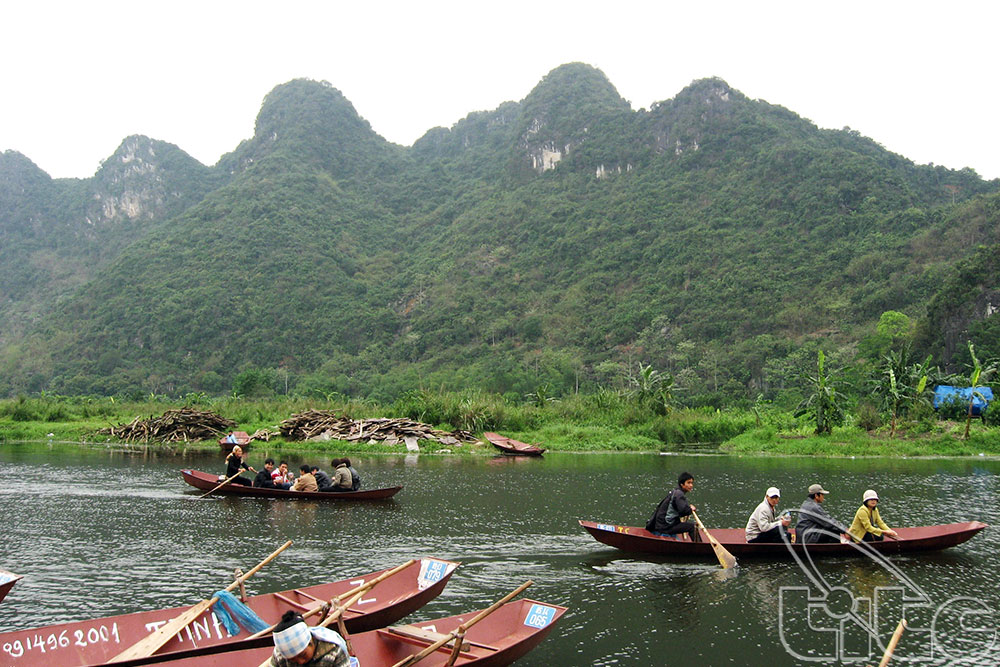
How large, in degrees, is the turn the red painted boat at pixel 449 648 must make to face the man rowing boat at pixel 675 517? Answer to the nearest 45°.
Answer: approximately 45° to its left

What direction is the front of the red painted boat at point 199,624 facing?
to the viewer's right

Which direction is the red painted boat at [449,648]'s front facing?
to the viewer's right

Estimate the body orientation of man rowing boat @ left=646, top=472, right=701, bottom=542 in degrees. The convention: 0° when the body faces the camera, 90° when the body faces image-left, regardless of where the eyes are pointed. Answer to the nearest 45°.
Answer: approximately 270°

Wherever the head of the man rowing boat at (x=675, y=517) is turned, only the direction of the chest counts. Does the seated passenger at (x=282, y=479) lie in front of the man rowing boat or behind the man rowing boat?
behind
